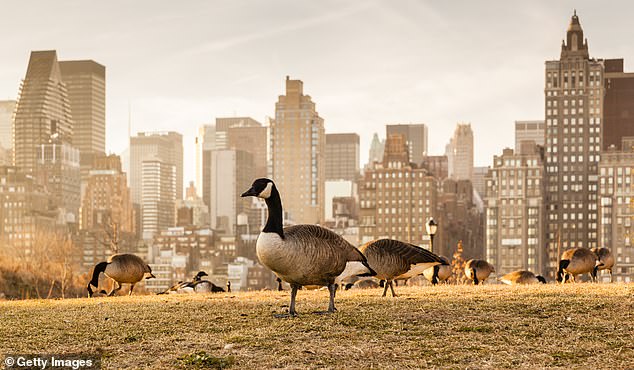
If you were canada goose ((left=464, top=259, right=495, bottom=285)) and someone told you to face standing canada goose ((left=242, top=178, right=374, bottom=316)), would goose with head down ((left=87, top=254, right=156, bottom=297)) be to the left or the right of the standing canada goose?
right

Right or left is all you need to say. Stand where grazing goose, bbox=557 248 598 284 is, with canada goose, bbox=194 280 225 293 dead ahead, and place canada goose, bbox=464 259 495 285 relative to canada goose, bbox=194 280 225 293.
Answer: right

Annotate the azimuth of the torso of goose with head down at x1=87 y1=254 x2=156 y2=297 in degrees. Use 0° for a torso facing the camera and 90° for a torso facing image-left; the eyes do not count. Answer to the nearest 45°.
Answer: approximately 90°

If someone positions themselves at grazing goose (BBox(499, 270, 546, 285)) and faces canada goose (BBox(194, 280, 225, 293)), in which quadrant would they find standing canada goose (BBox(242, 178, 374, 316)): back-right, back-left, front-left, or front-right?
front-left

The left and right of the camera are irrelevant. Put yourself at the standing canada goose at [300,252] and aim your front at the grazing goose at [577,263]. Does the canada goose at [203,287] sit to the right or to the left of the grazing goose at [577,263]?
left

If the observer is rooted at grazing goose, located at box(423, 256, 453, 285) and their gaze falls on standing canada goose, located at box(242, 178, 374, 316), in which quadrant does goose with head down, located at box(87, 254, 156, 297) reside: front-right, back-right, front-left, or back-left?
front-right

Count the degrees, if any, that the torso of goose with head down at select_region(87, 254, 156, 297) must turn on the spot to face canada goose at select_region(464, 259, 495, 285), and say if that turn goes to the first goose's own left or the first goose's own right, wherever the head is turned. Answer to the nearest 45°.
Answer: approximately 180°
